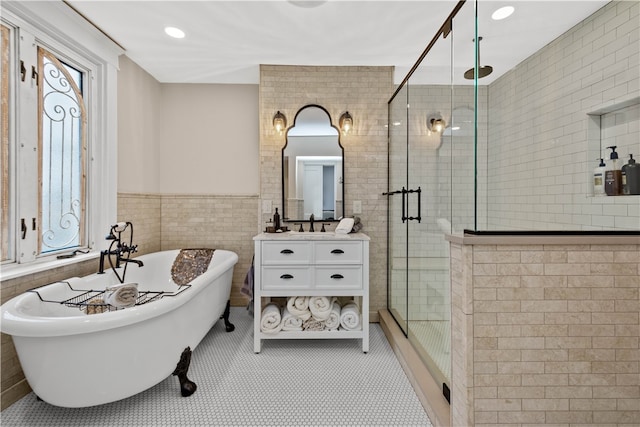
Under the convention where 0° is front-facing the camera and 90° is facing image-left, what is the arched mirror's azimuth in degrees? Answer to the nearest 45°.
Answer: approximately 0°

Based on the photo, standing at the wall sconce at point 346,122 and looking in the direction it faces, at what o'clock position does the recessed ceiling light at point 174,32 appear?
The recessed ceiling light is roughly at 2 o'clock from the wall sconce.

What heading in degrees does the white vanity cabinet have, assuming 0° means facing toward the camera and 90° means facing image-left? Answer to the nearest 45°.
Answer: approximately 0°

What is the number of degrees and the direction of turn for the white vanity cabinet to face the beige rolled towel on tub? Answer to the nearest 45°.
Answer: approximately 45° to its right

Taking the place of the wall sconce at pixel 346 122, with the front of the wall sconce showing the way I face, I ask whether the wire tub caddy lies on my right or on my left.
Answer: on my right

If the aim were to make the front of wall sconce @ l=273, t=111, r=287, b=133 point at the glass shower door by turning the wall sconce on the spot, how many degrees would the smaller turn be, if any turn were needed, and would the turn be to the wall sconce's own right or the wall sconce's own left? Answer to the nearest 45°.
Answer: approximately 90° to the wall sconce's own left
